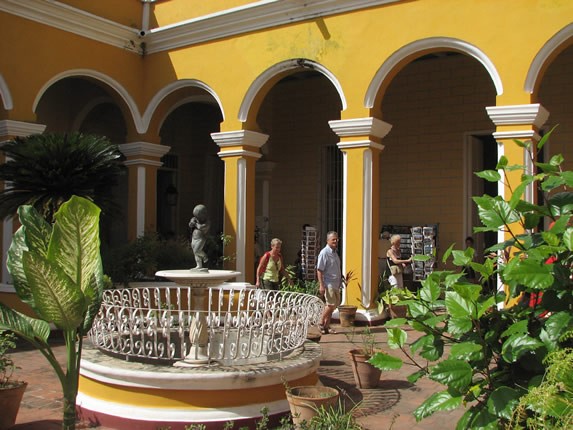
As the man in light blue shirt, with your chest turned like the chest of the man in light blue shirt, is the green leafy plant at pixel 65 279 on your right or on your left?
on your right

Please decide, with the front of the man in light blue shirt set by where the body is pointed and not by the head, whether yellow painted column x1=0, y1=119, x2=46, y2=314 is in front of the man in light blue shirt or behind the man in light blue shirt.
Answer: behind

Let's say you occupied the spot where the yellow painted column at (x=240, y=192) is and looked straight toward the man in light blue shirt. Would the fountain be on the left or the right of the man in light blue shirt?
right

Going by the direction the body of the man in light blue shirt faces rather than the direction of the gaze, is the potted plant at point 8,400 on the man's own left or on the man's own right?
on the man's own right

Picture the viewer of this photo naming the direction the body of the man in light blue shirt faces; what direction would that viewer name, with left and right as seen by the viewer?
facing the viewer and to the right of the viewer

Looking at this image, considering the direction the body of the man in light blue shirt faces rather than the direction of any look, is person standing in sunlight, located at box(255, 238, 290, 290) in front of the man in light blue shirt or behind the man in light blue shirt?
behind

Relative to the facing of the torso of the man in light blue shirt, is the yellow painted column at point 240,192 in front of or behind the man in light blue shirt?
behind

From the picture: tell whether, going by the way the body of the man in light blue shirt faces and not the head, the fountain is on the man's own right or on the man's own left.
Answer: on the man's own right
